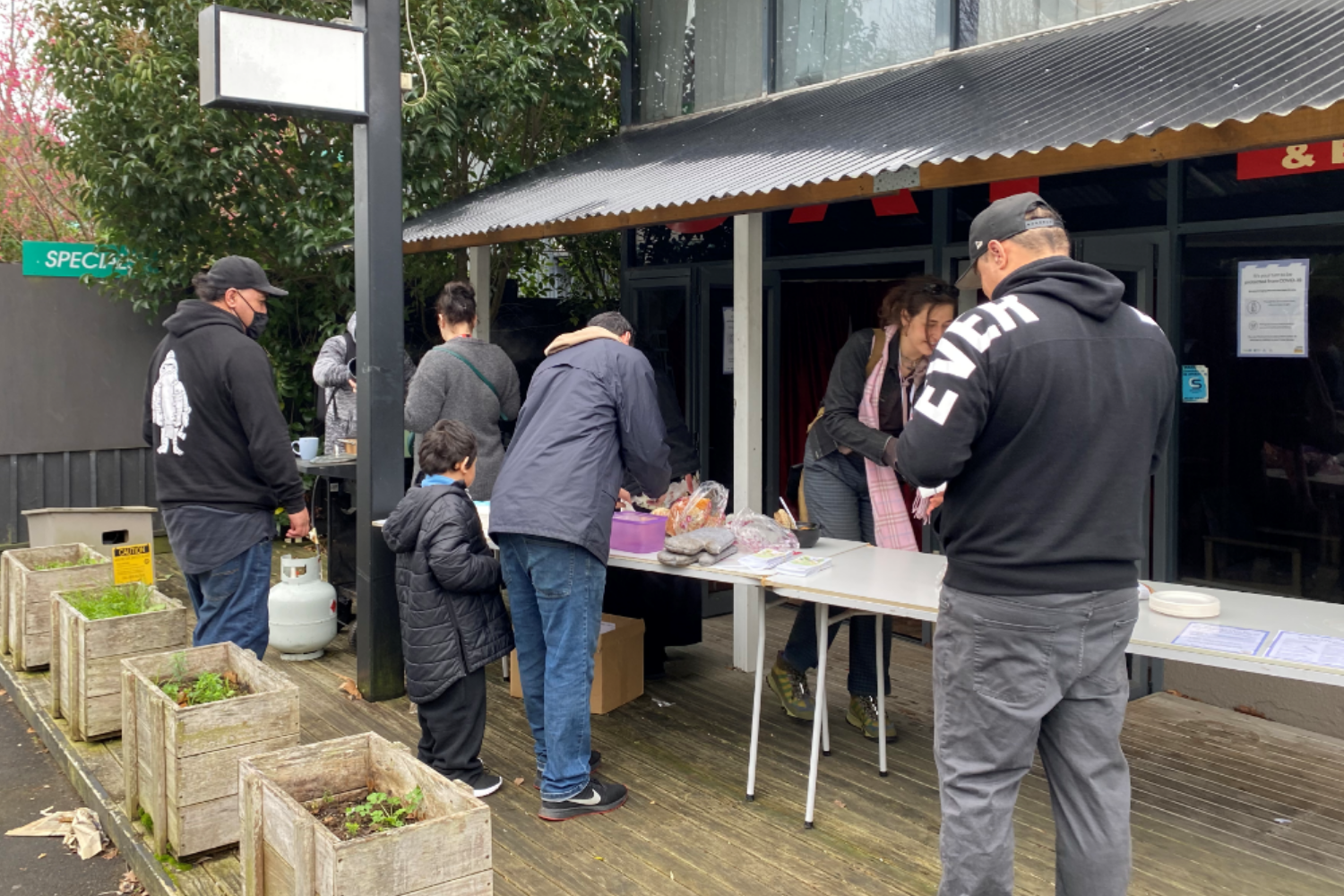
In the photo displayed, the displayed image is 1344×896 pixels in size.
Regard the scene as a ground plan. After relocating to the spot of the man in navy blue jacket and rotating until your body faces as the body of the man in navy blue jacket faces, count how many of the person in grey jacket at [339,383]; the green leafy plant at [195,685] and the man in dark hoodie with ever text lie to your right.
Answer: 1

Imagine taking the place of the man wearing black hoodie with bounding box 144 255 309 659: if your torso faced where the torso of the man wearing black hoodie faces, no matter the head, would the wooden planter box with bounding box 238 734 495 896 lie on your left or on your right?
on your right

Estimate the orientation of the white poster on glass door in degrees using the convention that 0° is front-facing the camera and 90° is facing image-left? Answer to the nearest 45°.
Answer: approximately 0°

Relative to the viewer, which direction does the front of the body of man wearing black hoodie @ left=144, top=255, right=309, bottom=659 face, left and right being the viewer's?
facing away from the viewer and to the right of the viewer

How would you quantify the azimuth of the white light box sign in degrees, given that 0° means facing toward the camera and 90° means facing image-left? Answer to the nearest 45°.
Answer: approximately 315°

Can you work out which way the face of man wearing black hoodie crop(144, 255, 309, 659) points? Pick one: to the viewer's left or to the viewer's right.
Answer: to the viewer's right

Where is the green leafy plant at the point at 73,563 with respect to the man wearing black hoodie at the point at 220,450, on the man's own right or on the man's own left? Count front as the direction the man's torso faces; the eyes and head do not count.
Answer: on the man's own left

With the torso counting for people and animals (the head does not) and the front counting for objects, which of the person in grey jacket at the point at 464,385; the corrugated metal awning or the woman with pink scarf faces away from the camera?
the person in grey jacket

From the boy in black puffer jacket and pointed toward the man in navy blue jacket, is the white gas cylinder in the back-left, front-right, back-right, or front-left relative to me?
back-left

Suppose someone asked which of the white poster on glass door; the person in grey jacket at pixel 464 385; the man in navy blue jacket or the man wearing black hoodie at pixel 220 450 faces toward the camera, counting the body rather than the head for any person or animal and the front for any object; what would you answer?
the white poster on glass door

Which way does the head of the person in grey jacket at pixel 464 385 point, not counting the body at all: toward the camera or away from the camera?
away from the camera

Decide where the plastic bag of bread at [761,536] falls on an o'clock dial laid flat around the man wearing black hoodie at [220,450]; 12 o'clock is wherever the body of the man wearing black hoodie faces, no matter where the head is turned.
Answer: The plastic bag of bread is roughly at 2 o'clock from the man wearing black hoodie.

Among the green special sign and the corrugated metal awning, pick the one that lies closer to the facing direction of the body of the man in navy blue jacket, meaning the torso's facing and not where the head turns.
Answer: the corrugated metal awning

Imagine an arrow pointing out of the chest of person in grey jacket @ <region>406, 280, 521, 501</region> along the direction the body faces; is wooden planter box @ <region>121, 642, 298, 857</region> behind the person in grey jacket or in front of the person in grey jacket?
behind

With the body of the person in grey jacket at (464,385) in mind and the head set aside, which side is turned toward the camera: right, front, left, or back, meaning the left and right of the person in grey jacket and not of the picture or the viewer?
back
